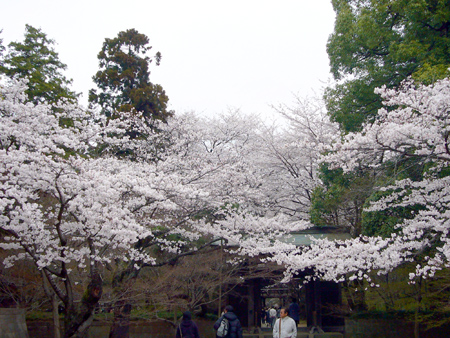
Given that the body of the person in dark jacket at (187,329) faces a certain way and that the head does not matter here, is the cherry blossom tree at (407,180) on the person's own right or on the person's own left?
on the person's own right

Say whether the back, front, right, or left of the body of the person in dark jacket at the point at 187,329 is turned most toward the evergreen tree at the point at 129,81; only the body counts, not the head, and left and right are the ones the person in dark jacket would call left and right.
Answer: front

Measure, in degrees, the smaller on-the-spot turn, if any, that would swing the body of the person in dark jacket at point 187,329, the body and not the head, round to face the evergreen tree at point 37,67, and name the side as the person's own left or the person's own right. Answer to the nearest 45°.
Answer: approximately 45° to the person's own left

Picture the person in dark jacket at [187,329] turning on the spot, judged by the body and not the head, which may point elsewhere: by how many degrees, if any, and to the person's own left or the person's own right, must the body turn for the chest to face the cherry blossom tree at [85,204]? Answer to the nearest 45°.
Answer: approximately 45° to the person's own left

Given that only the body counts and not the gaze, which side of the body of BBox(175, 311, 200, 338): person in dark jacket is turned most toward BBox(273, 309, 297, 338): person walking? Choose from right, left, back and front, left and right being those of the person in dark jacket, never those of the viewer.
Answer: right

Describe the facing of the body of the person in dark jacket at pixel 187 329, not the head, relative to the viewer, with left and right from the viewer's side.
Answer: facing away from the viewer
